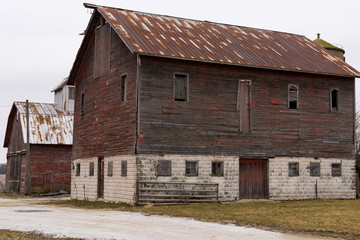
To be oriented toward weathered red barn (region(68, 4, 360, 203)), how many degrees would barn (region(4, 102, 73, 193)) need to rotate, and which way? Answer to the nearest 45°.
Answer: approximately 90° to its left

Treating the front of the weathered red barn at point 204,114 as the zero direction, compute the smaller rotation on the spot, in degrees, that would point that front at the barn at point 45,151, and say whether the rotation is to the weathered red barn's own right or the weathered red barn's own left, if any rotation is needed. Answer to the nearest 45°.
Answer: approximately 90° to the weathered red barn's own right

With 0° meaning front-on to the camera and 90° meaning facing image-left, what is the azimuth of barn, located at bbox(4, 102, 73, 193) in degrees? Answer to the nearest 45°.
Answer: approximately 45°
